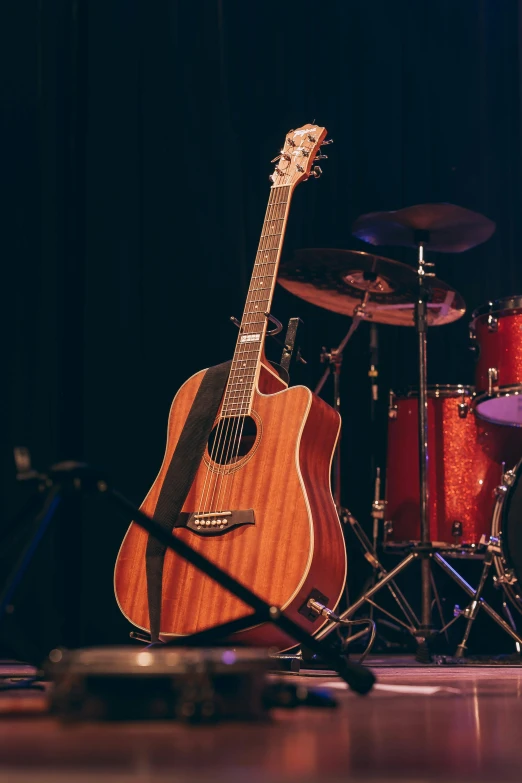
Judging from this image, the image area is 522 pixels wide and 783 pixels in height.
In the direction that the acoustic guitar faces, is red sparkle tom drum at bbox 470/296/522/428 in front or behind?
behind

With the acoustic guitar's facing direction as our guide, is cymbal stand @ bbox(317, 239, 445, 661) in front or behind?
behind

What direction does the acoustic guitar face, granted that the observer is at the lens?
facing the viewer and to the left of the viewer

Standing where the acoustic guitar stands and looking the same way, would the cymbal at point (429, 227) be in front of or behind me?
behind

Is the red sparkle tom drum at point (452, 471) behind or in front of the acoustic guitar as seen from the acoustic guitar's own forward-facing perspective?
behind
